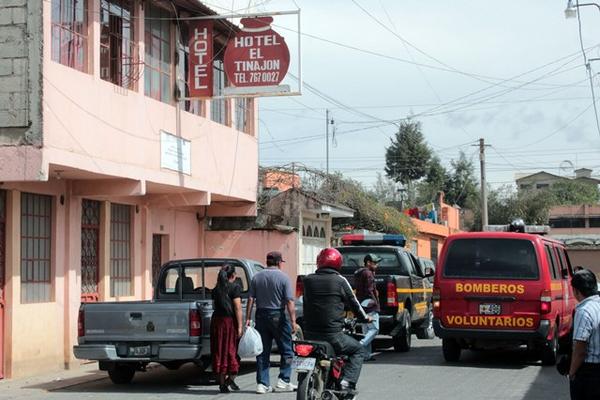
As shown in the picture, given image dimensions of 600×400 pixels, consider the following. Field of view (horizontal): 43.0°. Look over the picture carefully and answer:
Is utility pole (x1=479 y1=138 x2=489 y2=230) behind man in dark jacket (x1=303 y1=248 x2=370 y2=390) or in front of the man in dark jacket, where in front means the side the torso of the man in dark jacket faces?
in front

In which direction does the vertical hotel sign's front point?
toward the camera

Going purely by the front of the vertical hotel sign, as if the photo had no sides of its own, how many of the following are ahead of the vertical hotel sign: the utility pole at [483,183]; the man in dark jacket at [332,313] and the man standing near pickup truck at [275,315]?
2

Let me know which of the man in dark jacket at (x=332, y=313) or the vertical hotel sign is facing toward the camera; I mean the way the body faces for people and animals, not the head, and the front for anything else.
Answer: the vertical hotel sign

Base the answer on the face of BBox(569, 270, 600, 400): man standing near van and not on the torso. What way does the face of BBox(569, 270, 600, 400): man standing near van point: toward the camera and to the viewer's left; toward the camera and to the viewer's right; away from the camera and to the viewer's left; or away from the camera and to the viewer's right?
away from the camera and to the viewer's left

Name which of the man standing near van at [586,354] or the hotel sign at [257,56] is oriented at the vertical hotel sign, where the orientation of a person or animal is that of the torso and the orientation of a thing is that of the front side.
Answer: the man standing near van

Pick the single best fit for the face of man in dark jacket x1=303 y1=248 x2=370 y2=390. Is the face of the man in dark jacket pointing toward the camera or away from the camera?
away from the camera

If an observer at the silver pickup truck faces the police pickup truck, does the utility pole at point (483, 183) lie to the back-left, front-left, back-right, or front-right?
front-left

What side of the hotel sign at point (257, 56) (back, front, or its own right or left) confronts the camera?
front

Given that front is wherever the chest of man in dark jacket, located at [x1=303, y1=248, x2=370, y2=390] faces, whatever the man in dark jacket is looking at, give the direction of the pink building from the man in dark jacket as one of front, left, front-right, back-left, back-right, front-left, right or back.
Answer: left

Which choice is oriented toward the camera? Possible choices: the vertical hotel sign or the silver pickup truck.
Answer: the vertical hotel sign

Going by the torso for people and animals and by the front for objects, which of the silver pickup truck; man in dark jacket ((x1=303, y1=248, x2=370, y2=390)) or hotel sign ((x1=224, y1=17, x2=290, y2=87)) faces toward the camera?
the hotel sign

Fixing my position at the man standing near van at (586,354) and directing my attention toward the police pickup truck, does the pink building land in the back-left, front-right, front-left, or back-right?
front-left

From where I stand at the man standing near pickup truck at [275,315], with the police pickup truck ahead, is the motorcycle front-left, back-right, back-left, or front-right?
back-right

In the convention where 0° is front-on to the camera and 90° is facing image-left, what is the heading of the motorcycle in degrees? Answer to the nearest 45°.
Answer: approximately 225°
